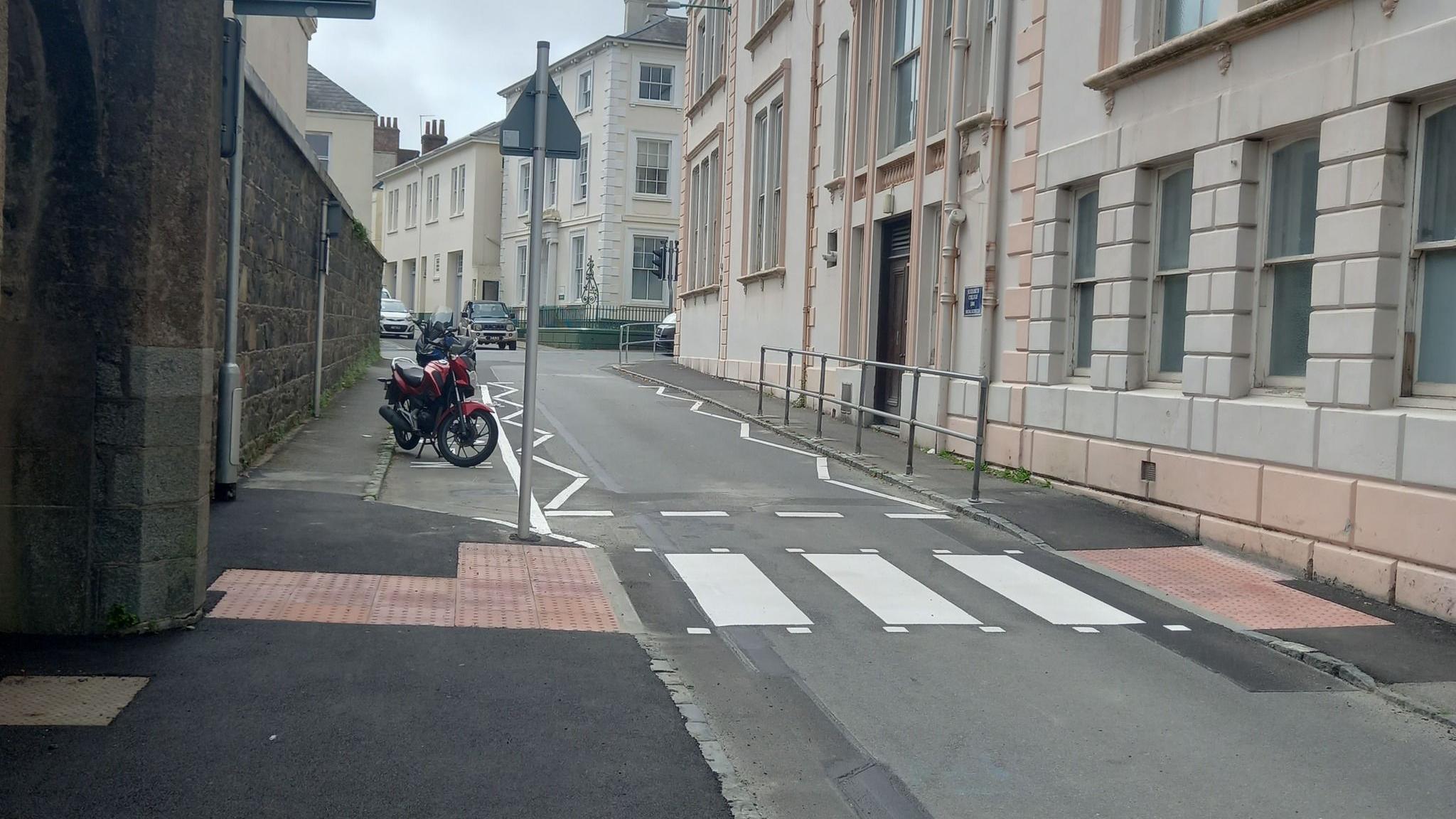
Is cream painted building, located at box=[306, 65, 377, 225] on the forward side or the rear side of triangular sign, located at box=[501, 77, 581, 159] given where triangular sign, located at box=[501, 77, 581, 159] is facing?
on the forward side

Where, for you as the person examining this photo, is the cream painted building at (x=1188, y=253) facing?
facing the viewer and to the left of the viewer

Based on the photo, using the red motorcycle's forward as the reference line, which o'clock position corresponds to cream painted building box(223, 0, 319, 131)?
The cream painted building is roughly at 7 o'clock from the red motorcycle.

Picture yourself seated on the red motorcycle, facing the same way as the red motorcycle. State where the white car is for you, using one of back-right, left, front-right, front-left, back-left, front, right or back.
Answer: back-left

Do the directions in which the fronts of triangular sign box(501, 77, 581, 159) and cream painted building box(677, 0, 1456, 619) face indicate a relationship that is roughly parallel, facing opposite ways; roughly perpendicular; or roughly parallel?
roughly perpendicular

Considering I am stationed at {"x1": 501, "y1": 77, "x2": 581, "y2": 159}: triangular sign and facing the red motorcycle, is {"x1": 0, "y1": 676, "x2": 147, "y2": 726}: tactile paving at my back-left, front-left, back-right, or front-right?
back-left

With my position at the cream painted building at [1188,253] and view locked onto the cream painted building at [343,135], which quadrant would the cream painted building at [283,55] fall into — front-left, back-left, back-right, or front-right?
front-left

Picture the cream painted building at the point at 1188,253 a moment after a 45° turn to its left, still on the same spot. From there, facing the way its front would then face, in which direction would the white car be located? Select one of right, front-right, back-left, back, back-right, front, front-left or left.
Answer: back-right

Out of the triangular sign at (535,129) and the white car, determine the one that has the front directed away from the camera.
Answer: the triangular sign

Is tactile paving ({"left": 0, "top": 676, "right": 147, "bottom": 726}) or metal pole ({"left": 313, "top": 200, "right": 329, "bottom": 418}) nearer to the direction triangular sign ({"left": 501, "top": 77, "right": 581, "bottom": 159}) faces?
the metal pole

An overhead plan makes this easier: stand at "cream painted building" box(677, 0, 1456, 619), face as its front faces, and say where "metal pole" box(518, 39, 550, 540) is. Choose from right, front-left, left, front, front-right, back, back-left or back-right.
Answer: front

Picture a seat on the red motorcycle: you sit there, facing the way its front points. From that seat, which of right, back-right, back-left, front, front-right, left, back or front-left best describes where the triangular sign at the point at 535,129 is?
front-right

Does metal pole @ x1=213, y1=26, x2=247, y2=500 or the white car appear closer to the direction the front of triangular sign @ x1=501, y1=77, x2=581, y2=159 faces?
the white car

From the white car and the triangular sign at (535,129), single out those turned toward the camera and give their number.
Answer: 1

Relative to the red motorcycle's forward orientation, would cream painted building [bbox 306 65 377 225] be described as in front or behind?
behind

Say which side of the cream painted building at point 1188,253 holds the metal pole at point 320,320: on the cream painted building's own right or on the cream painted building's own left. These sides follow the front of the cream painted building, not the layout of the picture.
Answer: on the cream painted building's own right

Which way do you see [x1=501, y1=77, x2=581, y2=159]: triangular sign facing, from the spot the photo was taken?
facing away from the viewer

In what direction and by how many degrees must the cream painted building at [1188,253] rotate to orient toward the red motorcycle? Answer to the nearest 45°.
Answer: approximately 45° to its right

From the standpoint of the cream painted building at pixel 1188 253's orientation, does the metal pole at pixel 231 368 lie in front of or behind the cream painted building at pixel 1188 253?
in front
